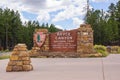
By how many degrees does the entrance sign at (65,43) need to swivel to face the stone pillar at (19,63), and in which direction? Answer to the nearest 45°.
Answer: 0° — it already faces it

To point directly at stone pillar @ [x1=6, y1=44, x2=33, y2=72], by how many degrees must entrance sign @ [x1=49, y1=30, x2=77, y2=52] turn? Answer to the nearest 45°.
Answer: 0° — it already faces it

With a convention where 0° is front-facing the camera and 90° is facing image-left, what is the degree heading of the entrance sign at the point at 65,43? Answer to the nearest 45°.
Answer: approximately 0°
